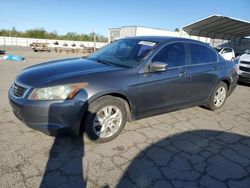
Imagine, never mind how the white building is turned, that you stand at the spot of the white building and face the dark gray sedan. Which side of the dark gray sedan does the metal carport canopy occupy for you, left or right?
left

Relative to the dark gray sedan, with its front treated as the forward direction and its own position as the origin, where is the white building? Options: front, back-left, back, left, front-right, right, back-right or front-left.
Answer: back-right

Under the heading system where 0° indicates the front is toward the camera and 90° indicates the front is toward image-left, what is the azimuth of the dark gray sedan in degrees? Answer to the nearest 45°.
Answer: approximately 45°

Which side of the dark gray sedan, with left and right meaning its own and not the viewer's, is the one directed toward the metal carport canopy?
back
